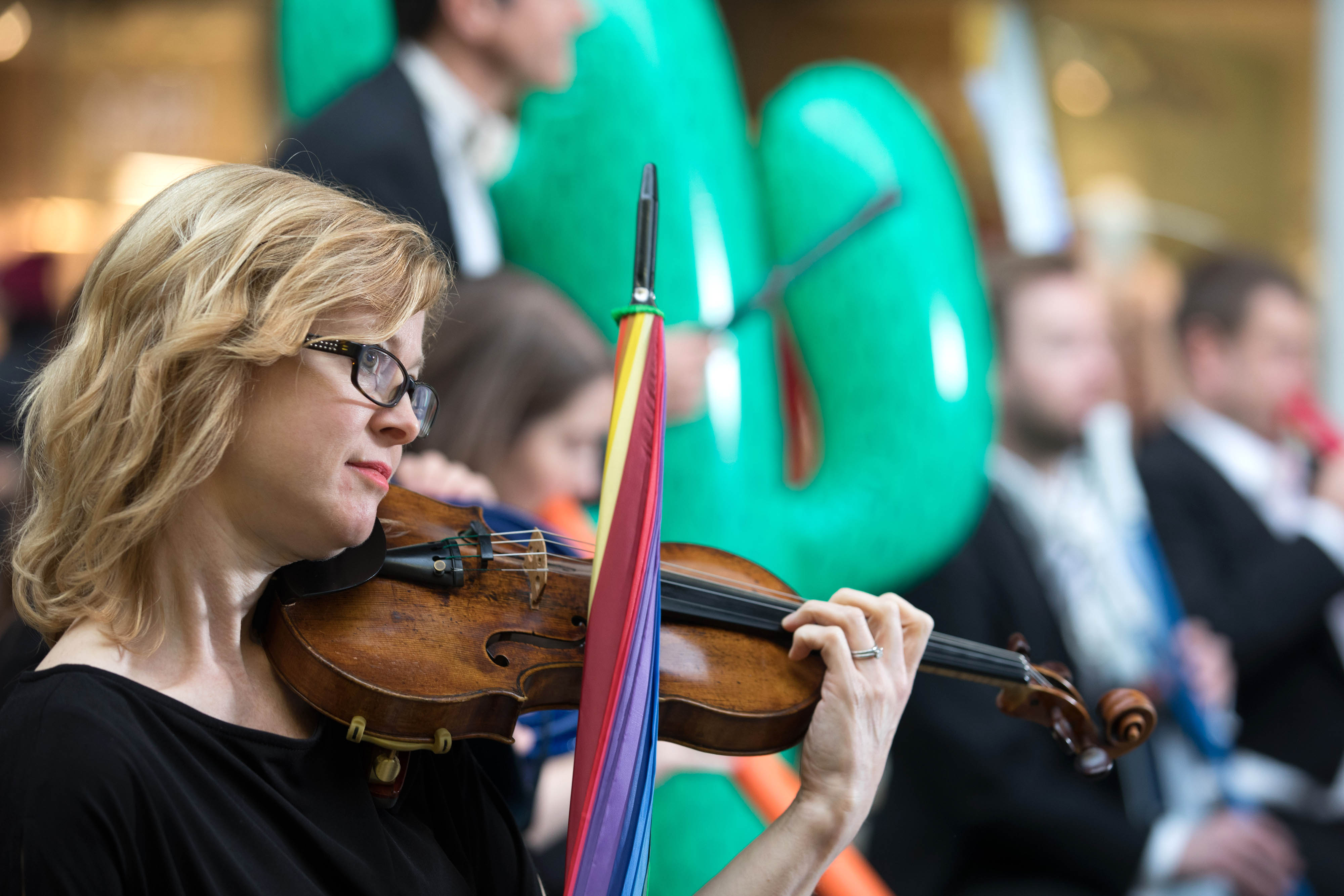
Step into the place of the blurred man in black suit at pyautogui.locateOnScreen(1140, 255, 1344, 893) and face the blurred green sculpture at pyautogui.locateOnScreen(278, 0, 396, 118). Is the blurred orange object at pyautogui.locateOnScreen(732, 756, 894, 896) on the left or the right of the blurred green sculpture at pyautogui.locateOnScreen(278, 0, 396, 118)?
left

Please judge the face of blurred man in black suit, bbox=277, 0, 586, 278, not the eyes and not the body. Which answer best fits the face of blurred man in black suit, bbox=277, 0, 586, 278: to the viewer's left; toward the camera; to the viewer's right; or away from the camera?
to the viewer's right

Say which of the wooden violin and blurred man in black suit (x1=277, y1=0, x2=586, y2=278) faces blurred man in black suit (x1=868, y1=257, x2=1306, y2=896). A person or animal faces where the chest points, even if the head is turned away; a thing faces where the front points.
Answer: blurred man in black suit (x1=277, y1=0, x2=586, y2=278)

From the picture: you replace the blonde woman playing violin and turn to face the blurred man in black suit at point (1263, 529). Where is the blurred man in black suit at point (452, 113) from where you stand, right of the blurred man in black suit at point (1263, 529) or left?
left

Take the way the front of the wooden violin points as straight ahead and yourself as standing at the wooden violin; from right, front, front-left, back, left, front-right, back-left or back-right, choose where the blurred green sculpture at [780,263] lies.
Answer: back

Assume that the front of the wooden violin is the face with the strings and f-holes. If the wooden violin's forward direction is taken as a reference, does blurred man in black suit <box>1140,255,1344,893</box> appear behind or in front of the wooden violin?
behind

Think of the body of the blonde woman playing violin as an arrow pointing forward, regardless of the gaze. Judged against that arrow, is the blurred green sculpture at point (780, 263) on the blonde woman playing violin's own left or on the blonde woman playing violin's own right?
on the blonde woman playing violin's own left

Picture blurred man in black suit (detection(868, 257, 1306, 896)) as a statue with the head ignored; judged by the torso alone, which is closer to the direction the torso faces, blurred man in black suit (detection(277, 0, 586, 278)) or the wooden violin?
the wooden violin

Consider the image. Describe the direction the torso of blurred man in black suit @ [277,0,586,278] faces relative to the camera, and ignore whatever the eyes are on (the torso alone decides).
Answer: to the viewer's right

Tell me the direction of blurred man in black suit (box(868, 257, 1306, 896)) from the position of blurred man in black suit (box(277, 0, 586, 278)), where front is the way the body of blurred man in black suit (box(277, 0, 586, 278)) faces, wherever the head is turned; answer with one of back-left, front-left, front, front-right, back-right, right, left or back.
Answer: front

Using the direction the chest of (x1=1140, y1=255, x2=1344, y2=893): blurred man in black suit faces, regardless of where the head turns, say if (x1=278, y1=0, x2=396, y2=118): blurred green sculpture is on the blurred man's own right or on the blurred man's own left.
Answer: on the blurred man's own right
